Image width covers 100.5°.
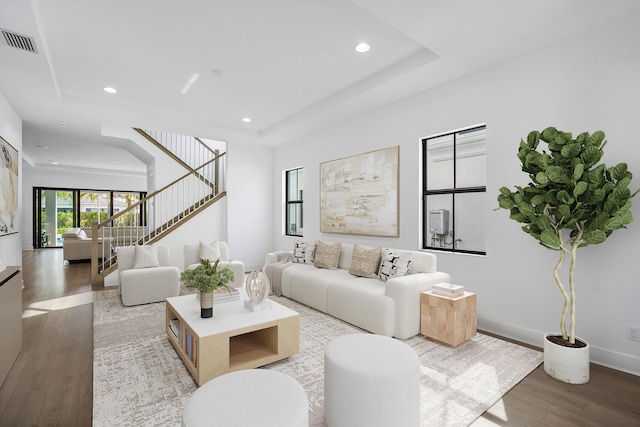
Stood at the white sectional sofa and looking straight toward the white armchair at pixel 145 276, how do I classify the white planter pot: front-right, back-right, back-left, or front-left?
back-left

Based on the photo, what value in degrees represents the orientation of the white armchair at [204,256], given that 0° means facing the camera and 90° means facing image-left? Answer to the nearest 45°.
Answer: approximately 315°

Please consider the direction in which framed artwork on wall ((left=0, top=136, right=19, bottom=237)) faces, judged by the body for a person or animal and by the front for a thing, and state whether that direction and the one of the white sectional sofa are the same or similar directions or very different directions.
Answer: very different directions

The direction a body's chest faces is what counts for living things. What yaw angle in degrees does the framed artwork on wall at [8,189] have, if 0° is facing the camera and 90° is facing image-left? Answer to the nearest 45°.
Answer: approximately 270°

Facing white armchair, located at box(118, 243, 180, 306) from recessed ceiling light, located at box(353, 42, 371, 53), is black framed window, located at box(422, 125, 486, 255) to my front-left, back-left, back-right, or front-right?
back-right

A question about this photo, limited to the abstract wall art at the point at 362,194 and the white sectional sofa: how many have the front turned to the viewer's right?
0

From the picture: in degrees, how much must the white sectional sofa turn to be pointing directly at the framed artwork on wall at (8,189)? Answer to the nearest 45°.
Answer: approximately 45° to its right

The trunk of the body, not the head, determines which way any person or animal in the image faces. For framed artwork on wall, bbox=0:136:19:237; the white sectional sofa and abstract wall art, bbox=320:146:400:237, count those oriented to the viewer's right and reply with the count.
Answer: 1

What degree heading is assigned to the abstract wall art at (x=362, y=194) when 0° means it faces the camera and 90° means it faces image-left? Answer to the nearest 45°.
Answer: approximately 45°
